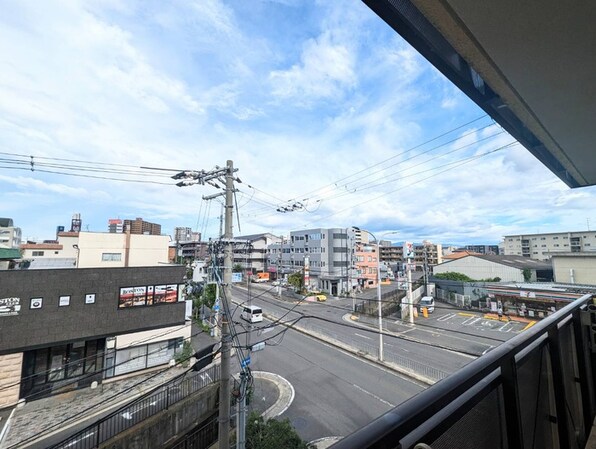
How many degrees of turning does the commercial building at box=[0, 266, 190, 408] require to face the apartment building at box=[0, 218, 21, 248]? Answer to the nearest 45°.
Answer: approximately 135° to its left

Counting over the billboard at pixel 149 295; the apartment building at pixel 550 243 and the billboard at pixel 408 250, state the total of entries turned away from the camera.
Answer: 0

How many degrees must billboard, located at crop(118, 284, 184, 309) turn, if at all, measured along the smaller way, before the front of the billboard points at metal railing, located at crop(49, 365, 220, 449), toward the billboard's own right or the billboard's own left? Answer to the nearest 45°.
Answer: approximately 45° to the billboard's own right

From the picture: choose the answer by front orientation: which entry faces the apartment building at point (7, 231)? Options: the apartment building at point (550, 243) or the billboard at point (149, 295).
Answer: the apartment building at point (550, 243)

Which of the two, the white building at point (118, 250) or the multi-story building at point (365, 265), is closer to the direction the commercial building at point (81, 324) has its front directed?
the multi-story building

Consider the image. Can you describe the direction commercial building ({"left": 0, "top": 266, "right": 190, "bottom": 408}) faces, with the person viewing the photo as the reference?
facing the viewer and to the right of the viewer

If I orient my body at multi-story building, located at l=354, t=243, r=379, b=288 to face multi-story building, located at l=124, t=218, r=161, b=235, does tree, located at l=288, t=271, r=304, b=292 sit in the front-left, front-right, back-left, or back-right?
front-left

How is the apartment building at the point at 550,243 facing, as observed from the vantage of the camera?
facing the viewer and to the left of the viewer

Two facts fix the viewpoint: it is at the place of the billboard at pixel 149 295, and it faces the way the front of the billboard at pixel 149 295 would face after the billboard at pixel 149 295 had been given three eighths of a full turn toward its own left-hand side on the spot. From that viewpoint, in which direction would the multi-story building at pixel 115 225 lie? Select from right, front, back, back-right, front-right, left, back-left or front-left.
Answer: front

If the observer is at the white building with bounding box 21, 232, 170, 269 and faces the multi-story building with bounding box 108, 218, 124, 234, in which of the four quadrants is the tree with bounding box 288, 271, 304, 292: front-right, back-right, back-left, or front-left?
front-right

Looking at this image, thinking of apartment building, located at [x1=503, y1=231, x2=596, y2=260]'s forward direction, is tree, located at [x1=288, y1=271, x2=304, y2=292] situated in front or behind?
in front

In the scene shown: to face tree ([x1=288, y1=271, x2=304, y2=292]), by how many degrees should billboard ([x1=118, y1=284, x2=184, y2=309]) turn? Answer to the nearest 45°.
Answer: approximately 90° to its left

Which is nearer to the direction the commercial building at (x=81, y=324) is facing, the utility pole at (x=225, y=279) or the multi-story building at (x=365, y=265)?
the utility pole

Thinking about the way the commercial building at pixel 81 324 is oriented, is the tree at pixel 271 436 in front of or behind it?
in front

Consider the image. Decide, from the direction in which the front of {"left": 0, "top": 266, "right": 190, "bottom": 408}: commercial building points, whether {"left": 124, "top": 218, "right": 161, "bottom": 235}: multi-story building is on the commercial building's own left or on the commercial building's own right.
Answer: on the commercial building's own left

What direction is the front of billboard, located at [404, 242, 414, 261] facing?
toward the camera
